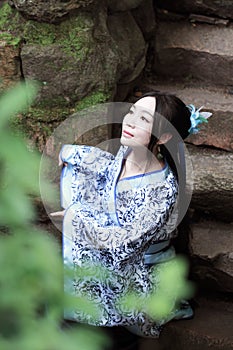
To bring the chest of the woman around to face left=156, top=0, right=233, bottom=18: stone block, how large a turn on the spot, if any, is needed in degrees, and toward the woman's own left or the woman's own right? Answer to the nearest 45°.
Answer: approximately 135° to the woman's own right

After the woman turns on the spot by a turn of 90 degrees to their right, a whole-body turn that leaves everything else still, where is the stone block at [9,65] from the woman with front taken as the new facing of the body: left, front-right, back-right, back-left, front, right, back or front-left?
front

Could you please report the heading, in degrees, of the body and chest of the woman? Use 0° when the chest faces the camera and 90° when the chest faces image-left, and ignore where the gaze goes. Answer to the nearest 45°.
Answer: approximately 45°

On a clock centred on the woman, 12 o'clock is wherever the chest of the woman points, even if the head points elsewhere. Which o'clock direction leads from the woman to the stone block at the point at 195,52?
The stone block is roughly at 5 o'clock from the woman.

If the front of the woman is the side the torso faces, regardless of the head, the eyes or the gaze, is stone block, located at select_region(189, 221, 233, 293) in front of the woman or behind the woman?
behind

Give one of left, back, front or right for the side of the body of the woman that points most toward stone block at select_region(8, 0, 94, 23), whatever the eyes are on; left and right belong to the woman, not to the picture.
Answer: right

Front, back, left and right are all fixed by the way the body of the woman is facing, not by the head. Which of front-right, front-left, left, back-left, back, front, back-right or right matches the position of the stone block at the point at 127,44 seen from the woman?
back-right

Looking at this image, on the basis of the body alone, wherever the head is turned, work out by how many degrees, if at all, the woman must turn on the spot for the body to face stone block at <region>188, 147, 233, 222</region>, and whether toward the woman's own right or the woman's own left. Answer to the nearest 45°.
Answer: approximately 180°
